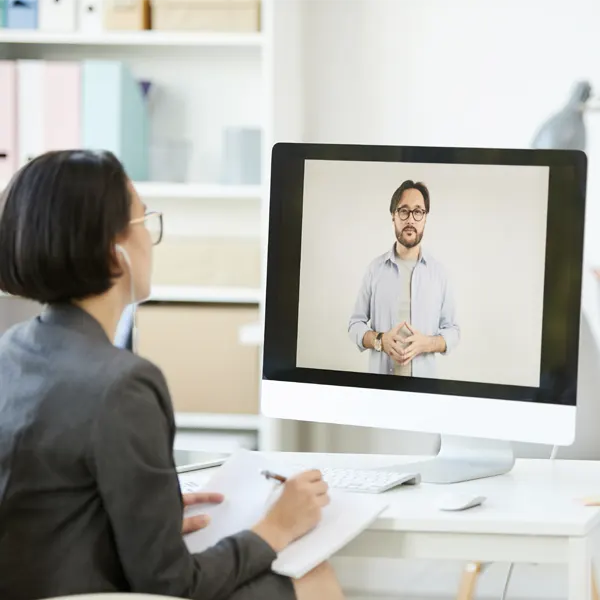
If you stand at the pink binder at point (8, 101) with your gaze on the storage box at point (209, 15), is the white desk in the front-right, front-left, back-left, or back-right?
front-right

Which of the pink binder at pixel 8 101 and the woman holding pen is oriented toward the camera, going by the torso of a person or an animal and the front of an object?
the pink binder

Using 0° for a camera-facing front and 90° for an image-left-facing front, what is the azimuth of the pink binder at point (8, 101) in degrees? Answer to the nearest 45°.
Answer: approximately 0°

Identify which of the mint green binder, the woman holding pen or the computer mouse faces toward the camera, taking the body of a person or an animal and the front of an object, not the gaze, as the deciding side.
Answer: the mint green binder

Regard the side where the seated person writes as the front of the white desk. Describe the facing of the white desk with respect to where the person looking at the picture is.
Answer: facing the viewer

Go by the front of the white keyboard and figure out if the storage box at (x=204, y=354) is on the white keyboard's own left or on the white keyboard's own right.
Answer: on the white keyboard's own right

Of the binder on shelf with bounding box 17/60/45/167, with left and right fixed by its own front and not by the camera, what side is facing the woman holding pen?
front

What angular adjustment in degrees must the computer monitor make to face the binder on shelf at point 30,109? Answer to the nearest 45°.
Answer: approximately 90° to its right

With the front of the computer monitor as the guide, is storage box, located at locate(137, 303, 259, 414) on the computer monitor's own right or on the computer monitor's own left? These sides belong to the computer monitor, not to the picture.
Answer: on the computer monitor's own right

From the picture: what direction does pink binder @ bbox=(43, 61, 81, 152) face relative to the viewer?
toward the camera

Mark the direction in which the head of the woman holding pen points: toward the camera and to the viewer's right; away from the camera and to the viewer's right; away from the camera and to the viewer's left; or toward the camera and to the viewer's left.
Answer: away from the camera and to the viewer's right

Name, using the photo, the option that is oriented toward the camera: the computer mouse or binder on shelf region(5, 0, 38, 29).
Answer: the binder on shelf

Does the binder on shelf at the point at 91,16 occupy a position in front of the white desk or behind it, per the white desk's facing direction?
behind

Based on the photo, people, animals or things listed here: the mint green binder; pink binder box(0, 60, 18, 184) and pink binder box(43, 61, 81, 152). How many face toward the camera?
3

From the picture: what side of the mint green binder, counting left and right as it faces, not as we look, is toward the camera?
front

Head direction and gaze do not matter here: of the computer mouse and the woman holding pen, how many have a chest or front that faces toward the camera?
0
